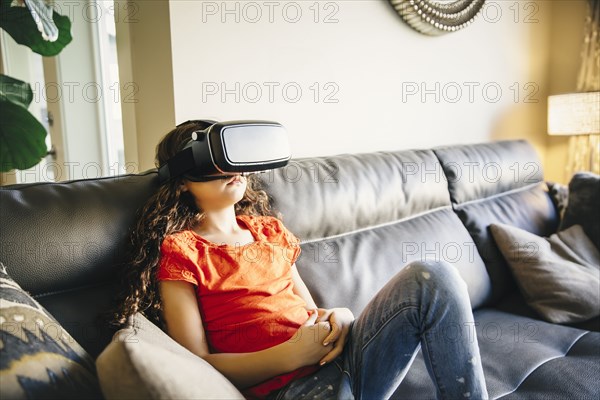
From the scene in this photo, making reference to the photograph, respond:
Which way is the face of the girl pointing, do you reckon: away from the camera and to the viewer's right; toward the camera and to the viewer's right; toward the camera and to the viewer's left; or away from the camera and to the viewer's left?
toward the camera and to the viewer's right

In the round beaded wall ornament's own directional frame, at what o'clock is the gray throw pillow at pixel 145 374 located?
The gray throw pillow is roughly at 2 o'clock from the round beaded wall ornament.

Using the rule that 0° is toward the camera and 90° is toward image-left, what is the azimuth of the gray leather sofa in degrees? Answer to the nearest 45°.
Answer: approximately 315°

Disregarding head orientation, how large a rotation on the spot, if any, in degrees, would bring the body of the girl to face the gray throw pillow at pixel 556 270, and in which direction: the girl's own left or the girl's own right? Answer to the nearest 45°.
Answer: approximately 90° to the girl's own left

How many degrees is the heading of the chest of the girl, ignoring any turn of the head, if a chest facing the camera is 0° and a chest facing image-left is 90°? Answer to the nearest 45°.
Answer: approximately 315°
